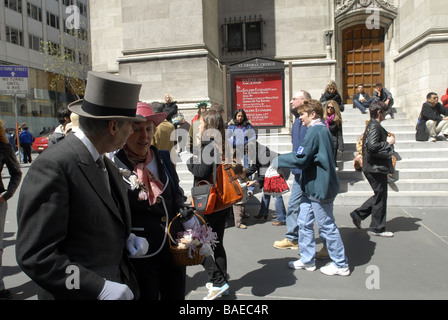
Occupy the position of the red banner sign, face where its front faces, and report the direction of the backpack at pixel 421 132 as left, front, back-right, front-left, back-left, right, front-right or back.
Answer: left

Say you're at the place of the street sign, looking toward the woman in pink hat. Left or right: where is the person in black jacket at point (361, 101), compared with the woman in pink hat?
left

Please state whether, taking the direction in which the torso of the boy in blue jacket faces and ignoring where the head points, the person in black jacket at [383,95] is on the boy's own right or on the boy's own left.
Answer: on the boy's own right

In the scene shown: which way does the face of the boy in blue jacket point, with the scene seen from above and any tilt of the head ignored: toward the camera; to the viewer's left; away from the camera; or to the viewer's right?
to the viewer's left

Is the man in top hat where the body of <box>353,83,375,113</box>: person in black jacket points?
yes

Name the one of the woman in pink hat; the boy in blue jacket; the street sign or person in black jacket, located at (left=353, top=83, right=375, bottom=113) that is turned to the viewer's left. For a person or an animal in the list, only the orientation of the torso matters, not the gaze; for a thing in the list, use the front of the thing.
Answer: the boy in blue jacket

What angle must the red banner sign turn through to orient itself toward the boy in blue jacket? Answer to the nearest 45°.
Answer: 0° — it already faces them

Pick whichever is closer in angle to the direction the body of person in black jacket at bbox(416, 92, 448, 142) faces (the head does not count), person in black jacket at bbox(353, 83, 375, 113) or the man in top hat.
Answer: the man in top hat

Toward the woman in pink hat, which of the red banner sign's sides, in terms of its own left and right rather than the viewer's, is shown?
front

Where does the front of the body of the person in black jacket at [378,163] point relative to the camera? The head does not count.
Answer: to the viewer's right

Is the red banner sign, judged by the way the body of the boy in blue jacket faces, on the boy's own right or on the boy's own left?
on the boy's own right
